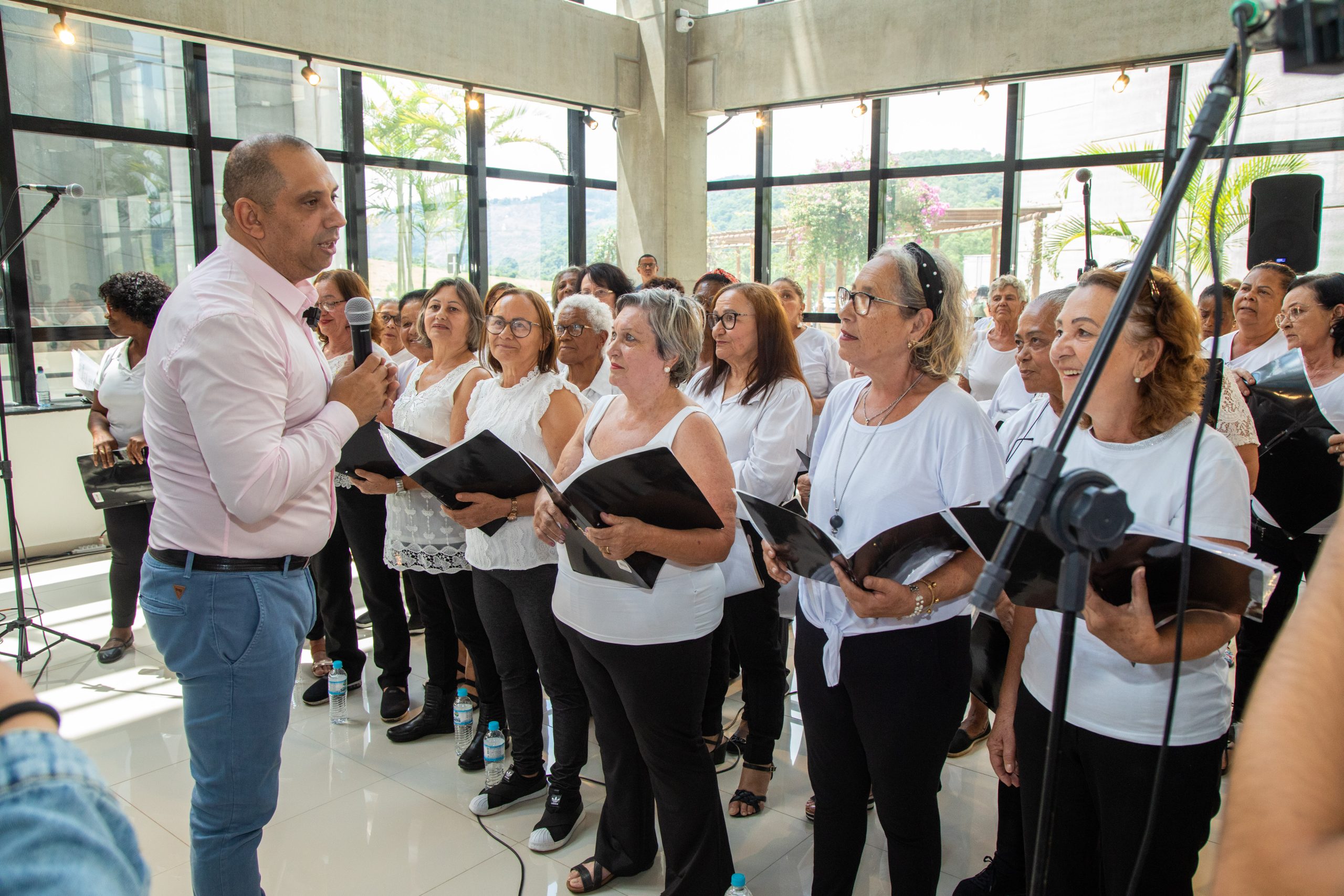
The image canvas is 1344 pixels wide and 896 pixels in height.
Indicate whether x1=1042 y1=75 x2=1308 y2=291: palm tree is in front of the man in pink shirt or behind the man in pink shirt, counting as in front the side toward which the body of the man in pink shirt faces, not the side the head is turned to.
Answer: in front

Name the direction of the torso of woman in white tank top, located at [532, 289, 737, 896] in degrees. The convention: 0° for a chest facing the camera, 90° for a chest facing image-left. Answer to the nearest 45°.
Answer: approximately 45°

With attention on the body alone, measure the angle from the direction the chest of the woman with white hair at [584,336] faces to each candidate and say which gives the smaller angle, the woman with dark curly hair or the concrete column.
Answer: the woman with dark curly hair

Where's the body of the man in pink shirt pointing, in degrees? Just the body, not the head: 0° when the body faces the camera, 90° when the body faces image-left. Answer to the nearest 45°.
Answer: approximately 270°

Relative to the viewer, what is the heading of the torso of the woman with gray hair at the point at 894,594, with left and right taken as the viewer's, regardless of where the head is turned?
facing the viewer and to the left of the viewer

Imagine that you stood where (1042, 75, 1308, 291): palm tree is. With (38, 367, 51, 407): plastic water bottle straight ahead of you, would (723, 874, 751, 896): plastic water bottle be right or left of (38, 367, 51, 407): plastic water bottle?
left

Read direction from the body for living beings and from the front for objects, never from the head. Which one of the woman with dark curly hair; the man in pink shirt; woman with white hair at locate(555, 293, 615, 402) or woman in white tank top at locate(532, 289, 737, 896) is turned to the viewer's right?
the man in pink shirt

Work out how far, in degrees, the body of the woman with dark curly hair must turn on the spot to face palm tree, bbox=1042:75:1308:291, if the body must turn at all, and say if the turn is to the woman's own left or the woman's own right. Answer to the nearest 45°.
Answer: approximately 135° to the woman's own left

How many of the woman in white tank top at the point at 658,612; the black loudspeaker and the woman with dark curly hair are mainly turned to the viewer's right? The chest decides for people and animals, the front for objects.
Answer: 0

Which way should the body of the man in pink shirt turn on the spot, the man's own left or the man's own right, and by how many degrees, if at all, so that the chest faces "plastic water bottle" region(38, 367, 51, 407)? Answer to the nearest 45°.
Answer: approximately 90° to the man's own left

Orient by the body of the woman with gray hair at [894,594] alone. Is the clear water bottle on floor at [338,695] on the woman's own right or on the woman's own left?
on the woman's own right

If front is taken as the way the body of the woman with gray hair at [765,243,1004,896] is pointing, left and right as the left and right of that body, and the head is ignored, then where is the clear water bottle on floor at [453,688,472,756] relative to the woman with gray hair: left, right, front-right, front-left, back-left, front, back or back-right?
right

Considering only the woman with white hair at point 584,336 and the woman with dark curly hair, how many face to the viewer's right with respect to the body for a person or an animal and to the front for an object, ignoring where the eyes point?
0

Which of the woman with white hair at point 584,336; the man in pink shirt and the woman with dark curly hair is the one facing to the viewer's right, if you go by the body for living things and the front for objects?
the man in pink shirt

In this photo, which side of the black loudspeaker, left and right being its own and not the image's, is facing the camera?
front

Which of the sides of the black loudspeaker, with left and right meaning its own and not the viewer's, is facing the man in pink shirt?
front

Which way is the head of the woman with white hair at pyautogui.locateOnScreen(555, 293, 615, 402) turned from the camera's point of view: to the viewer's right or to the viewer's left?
to the viewer's left
